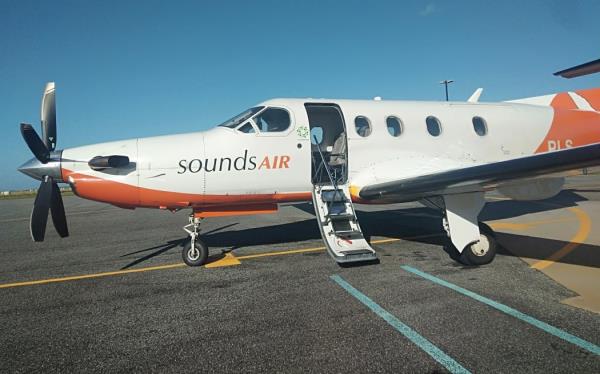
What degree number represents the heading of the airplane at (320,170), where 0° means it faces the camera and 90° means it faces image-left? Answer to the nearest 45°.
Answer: approximately 90°
